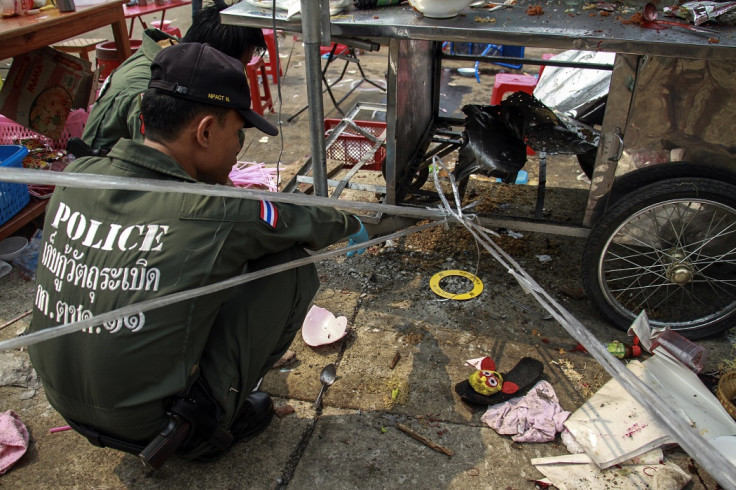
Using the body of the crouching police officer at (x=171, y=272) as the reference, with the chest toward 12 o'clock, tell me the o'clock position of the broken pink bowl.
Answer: The broken pink bowl is roughly at 12 o'clock from the crouching police officer.

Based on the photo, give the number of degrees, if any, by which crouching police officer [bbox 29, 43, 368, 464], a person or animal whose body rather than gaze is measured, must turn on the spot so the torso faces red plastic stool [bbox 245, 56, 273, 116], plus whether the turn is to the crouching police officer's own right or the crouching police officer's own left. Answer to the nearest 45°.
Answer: approximately 45° to the crouching police officer's own left

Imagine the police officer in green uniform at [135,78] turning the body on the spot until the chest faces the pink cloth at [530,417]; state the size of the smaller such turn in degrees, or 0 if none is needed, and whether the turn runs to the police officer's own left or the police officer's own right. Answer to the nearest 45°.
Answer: approximately 45° to the police officer's own right

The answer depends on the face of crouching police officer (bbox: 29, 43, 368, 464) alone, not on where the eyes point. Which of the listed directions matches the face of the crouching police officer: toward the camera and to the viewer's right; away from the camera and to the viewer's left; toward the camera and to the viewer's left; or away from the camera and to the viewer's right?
away from the camera and to the viewer's right

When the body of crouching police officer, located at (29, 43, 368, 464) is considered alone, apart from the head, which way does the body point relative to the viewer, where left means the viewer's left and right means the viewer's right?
facing away from the viewer and to the right of the viewer

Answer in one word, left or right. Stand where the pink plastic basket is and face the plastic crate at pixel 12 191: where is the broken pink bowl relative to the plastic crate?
left

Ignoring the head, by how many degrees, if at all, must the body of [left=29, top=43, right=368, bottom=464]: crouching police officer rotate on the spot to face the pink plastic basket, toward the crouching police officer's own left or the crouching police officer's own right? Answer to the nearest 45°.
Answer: approximately 45° to the crouching police officer's own left

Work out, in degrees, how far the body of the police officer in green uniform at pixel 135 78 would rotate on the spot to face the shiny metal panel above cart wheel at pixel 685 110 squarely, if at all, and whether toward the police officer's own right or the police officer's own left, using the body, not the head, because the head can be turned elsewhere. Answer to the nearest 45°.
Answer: approximately 45° to the police officer's own right
